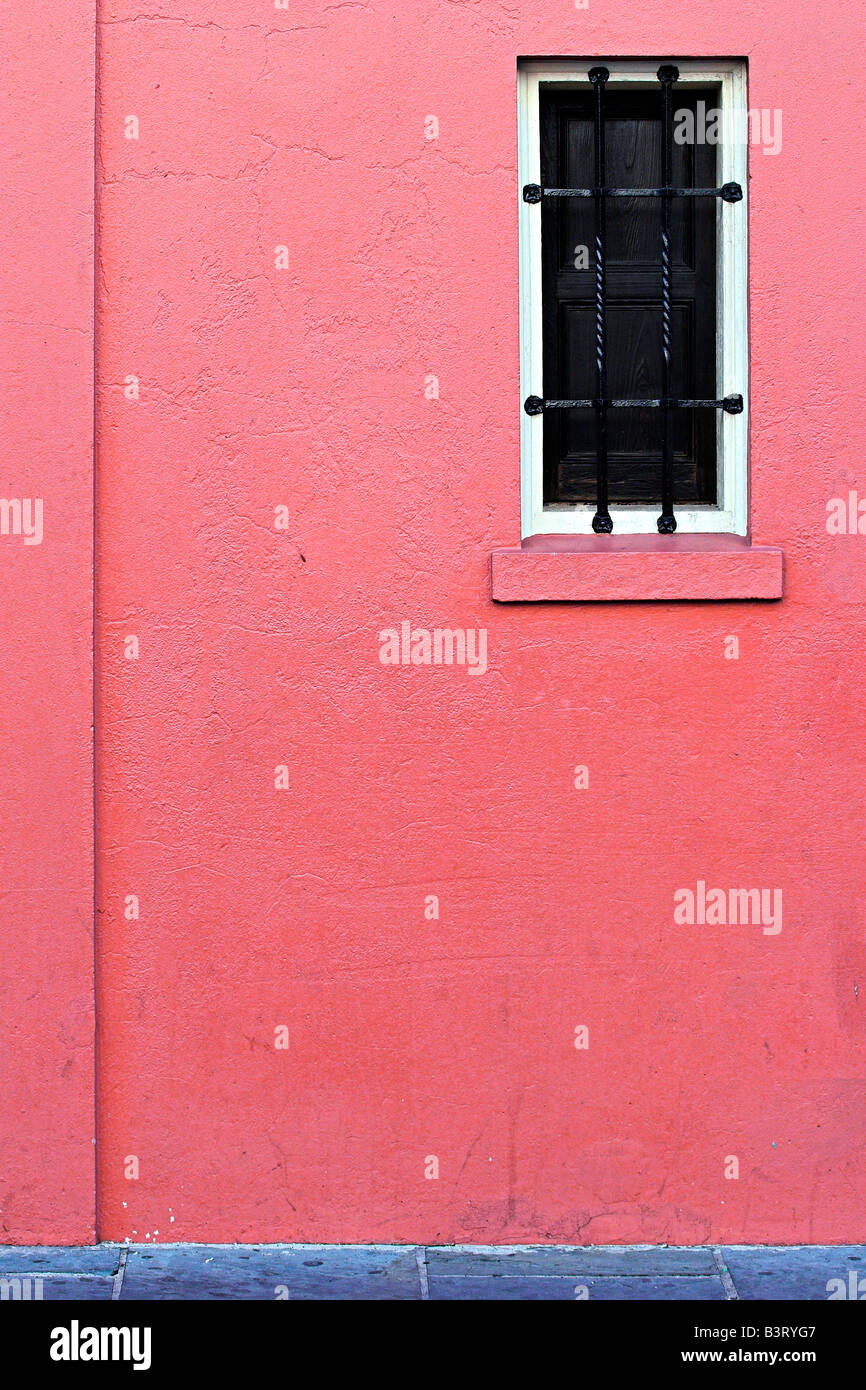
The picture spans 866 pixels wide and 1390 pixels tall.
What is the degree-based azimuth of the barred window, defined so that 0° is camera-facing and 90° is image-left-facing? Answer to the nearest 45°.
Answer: approximately 0°
